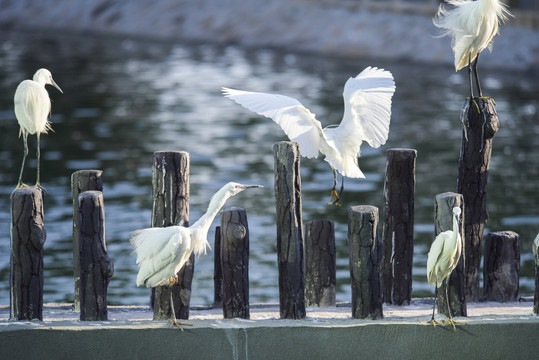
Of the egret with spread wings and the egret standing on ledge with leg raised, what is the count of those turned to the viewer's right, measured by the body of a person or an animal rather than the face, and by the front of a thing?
1

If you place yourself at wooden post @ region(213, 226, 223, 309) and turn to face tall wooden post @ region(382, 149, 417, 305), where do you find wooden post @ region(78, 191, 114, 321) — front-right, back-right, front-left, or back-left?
back-right

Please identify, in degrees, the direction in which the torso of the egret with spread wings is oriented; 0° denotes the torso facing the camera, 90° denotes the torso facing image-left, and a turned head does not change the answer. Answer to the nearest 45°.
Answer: approximately 135°

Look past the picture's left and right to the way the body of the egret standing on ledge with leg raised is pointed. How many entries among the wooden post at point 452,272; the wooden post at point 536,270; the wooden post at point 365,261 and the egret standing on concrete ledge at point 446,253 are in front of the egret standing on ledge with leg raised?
4

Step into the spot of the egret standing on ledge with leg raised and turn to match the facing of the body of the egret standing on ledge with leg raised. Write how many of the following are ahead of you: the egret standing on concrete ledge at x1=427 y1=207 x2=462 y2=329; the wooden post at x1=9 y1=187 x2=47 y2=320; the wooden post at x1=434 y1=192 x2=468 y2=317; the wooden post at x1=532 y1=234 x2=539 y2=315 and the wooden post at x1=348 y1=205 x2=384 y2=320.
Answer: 4

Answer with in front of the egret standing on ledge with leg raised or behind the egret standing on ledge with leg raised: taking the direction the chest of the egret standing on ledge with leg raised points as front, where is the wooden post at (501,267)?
in front

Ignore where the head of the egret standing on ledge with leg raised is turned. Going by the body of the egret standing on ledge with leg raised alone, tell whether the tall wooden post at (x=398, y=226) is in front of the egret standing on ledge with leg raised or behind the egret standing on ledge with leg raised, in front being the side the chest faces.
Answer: in front

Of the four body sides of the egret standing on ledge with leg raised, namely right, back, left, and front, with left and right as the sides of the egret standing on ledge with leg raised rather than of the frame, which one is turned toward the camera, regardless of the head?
right

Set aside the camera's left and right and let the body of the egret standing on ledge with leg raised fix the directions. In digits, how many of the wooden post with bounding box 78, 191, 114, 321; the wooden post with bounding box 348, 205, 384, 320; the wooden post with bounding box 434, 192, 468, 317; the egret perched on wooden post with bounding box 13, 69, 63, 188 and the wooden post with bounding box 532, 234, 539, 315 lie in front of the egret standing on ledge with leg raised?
3

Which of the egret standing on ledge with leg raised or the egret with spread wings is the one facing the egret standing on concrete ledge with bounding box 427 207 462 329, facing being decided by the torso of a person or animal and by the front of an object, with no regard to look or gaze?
the egret standing on ledge with leg raised

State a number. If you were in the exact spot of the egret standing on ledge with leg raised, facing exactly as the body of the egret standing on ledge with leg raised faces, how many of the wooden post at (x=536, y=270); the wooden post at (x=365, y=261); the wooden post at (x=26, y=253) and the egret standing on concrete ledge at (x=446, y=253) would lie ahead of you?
3

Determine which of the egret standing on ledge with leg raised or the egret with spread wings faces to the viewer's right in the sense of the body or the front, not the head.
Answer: the egret standing on ledge with leg raised

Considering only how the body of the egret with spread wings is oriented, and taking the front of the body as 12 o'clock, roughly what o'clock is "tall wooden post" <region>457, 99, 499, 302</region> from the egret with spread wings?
The tall wooden post is roughly at 5 o'clock from the egret with spread wings.
